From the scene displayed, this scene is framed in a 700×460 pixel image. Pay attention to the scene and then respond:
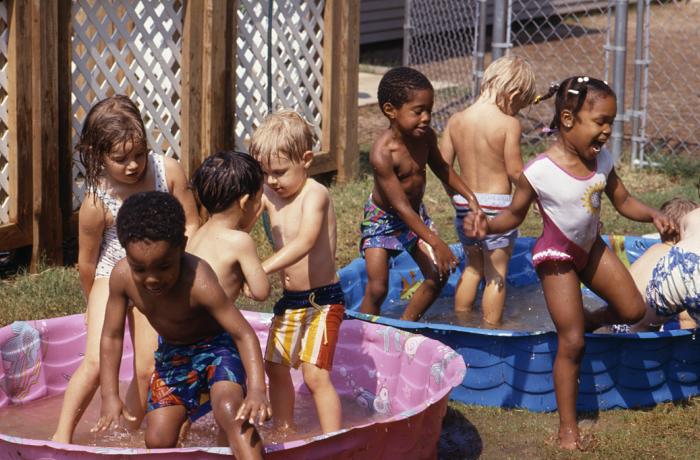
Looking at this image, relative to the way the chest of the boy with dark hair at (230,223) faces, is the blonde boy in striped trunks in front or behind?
in front

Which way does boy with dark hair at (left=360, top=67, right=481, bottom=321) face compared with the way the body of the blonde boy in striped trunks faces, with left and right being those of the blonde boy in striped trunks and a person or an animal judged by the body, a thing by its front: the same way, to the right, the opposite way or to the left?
to the left

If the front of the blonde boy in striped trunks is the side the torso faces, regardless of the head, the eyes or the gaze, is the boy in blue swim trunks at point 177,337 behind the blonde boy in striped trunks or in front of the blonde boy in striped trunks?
in front

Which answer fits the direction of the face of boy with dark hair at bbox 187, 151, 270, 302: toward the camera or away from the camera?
away from the camera

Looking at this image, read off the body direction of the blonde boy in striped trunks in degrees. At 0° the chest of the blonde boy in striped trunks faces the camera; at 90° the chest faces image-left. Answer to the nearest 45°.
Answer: approximately 45°

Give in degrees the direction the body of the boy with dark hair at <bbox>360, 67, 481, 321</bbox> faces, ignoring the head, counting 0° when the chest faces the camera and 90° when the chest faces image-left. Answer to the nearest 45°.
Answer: approximately 315°

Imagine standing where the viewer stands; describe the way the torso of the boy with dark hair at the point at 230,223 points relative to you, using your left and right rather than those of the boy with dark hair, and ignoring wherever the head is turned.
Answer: facing away from the viewer and to the right of the viewer

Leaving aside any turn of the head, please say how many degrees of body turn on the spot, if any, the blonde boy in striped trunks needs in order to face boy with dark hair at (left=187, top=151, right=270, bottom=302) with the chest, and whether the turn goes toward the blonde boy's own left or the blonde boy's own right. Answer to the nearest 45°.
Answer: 0° — they already face them

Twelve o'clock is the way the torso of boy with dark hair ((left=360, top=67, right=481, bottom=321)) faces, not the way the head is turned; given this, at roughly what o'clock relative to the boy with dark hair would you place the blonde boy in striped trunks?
The blonde boy in striped trunks is roughly at 2 o'clock from the boy with dark hair.

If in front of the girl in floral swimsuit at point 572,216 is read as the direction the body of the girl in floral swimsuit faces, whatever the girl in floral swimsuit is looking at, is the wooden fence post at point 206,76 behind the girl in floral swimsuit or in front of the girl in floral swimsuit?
behind

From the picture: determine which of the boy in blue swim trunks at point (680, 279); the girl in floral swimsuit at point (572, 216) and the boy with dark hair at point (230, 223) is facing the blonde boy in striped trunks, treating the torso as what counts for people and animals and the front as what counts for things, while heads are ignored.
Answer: the boy with dark hair
